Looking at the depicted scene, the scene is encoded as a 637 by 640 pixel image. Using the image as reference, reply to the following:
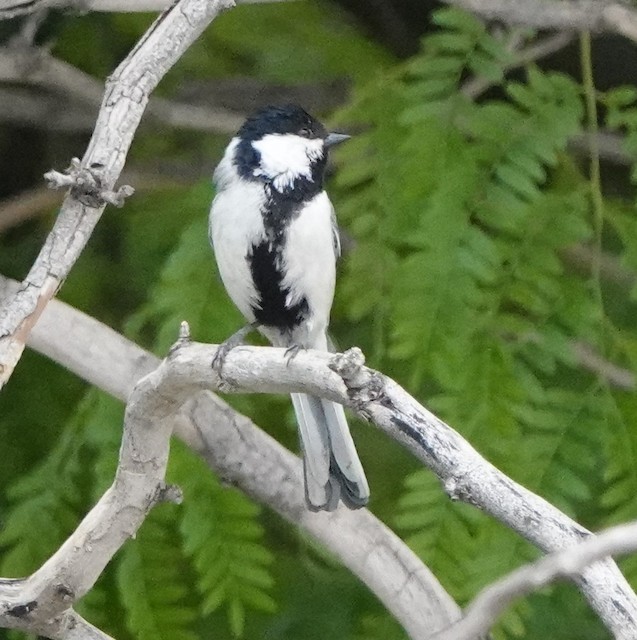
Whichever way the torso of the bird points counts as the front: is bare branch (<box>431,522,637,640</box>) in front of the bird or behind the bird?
in front

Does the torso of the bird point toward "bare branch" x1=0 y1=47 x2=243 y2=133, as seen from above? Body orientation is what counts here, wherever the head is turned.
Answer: no

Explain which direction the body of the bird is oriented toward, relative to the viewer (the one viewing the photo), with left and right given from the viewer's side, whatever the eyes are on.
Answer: facing the viewer

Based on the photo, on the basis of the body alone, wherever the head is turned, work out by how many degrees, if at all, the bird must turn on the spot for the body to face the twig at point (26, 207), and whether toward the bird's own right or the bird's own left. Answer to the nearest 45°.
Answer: approximately 135° to the bird's own right
